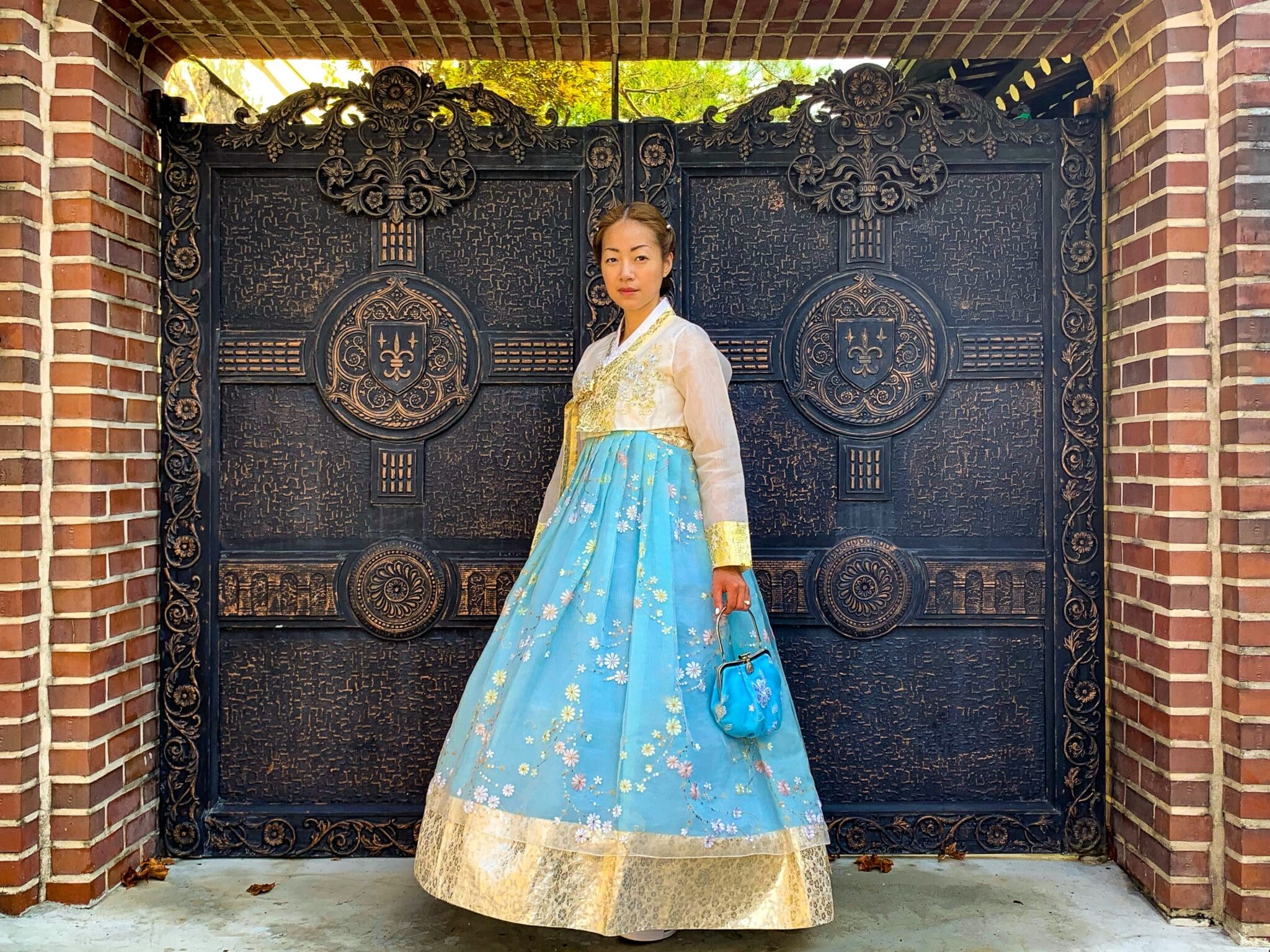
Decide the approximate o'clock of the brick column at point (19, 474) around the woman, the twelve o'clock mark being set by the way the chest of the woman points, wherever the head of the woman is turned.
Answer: The brick column is roughly at 2 o'clock from the woman.

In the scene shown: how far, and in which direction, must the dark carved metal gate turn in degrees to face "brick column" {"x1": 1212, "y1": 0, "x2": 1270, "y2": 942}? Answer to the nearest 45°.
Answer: approximately 90° to its left

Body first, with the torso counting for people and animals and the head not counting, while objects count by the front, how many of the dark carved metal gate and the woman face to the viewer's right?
0

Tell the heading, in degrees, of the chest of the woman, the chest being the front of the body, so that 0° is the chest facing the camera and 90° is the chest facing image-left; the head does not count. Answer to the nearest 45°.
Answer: approximately 45°

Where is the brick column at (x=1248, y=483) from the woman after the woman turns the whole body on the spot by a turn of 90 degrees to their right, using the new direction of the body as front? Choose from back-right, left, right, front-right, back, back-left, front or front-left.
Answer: back-right

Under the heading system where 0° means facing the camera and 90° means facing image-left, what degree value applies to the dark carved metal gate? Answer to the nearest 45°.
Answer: approximately 0°

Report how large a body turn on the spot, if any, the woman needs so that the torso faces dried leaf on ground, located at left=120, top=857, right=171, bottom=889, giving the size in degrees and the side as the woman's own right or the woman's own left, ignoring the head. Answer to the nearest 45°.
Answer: approximately 45° to the woman's own right

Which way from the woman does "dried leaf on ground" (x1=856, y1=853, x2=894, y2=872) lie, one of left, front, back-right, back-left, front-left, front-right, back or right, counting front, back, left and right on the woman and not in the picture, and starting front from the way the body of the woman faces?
back
